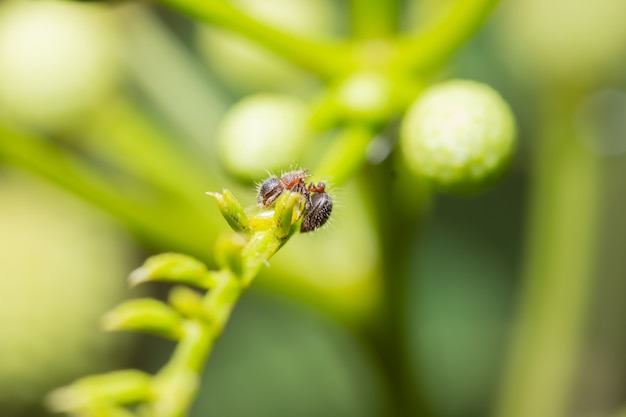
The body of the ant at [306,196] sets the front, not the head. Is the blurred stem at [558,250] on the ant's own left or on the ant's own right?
on the ant's own right

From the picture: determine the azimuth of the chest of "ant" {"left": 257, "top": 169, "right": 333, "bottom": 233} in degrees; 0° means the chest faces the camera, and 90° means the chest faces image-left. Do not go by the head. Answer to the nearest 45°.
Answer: approximately 90°
